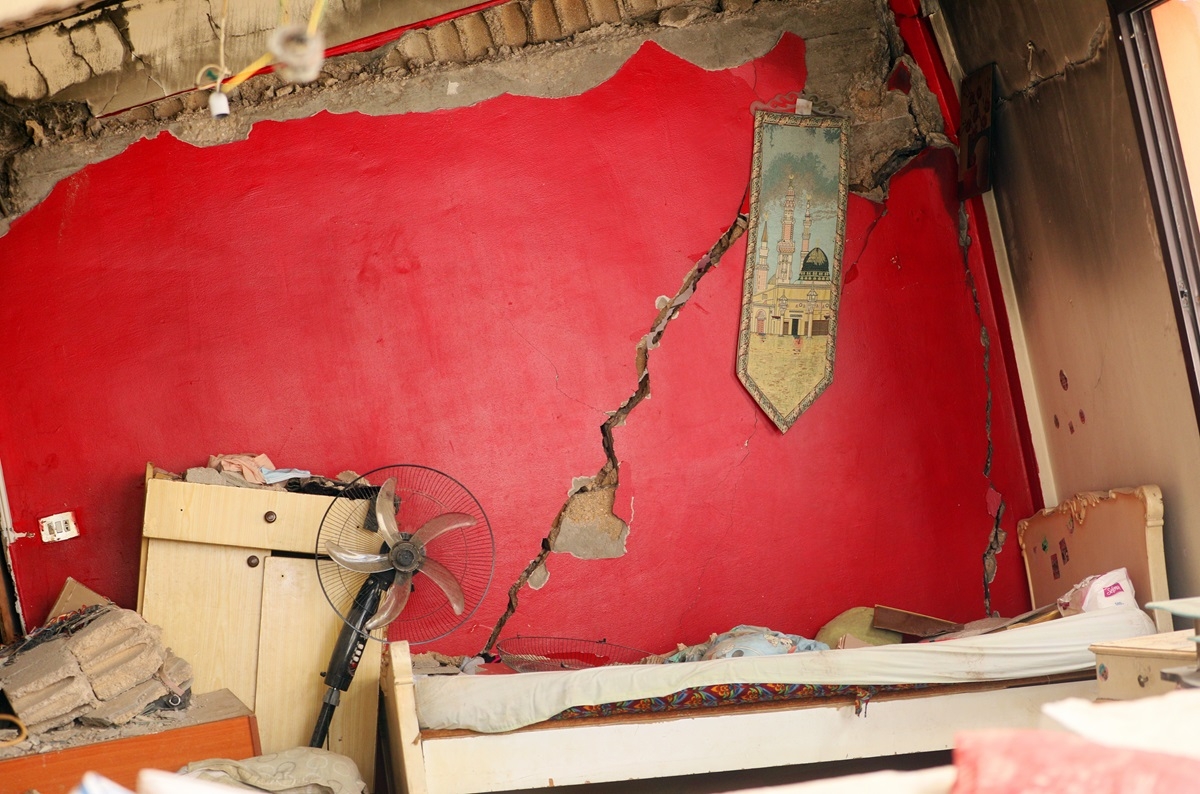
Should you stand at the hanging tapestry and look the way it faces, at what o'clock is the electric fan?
The electric fan is roughly at 2 o'clock from the hanging tapestry.

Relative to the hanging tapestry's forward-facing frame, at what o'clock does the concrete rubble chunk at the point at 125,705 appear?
The concrete rubble chunk is roughly at 2 o'clock from the hanging tapestry.

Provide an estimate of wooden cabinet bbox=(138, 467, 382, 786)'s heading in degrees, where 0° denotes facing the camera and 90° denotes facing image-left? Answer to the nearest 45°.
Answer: approximately 0°

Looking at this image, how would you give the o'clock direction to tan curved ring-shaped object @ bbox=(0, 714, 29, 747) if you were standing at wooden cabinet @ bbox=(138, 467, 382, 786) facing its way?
The tan curved ring-shaped object is roughly at 2 o'clock from the wooden cabinet.

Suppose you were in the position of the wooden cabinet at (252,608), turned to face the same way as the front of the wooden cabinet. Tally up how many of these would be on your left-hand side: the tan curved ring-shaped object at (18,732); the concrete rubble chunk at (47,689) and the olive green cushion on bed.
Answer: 1

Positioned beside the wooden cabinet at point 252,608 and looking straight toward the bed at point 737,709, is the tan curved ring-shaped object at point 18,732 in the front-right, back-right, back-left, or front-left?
back-right

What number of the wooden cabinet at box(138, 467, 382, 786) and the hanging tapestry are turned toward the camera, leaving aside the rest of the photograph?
2

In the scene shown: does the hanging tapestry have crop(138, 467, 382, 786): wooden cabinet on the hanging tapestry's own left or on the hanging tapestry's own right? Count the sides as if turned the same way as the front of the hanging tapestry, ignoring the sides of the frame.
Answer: on the hanging tapestry's own right
